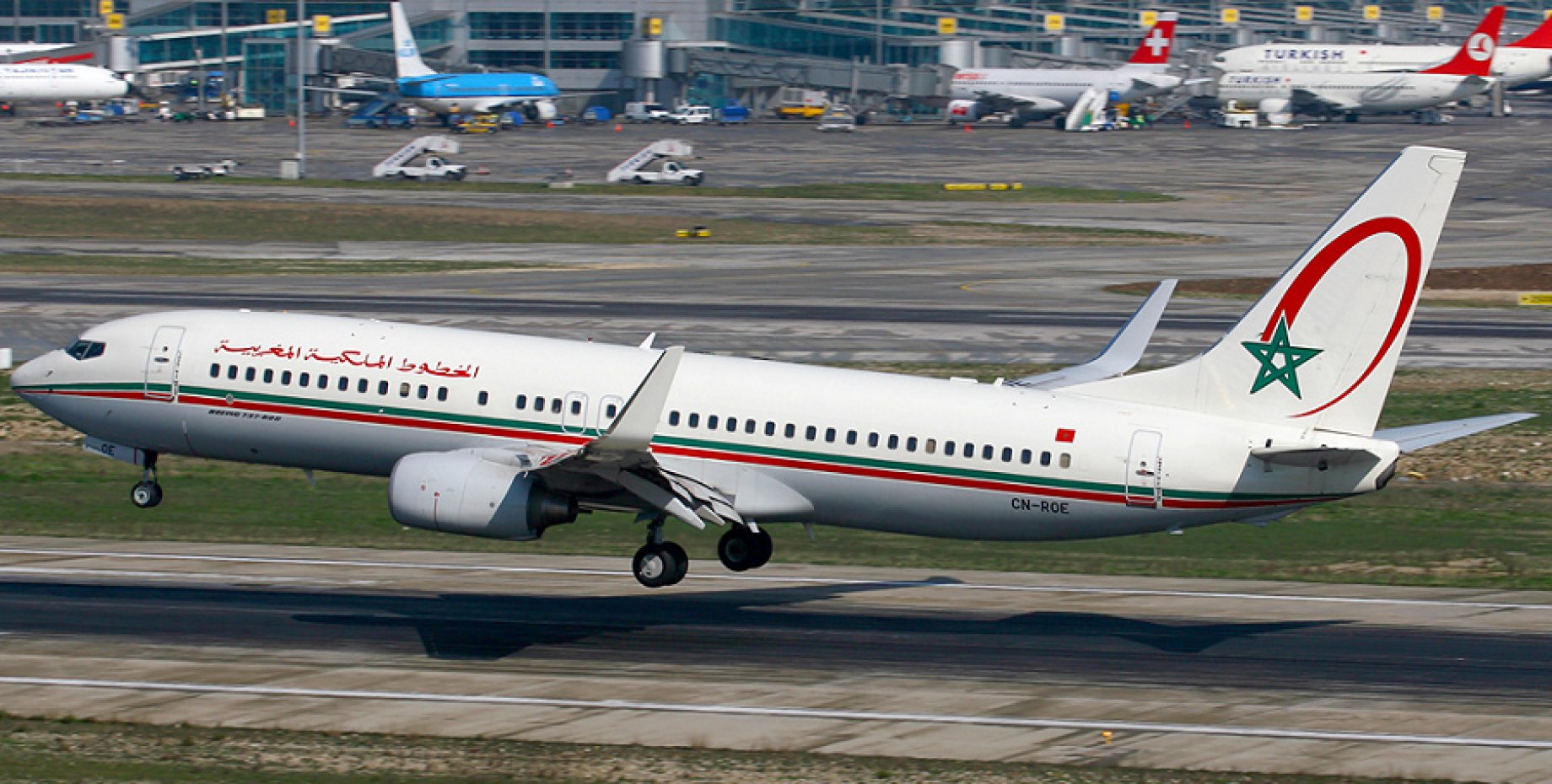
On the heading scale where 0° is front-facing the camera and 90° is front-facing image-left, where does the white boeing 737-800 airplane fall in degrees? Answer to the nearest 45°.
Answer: approximately 90°
